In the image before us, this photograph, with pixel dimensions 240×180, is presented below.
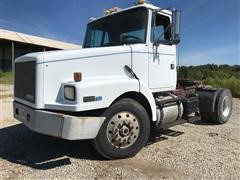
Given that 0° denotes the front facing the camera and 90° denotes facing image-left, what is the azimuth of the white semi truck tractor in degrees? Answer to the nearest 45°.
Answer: approximately 45°

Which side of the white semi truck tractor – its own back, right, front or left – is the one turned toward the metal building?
right
